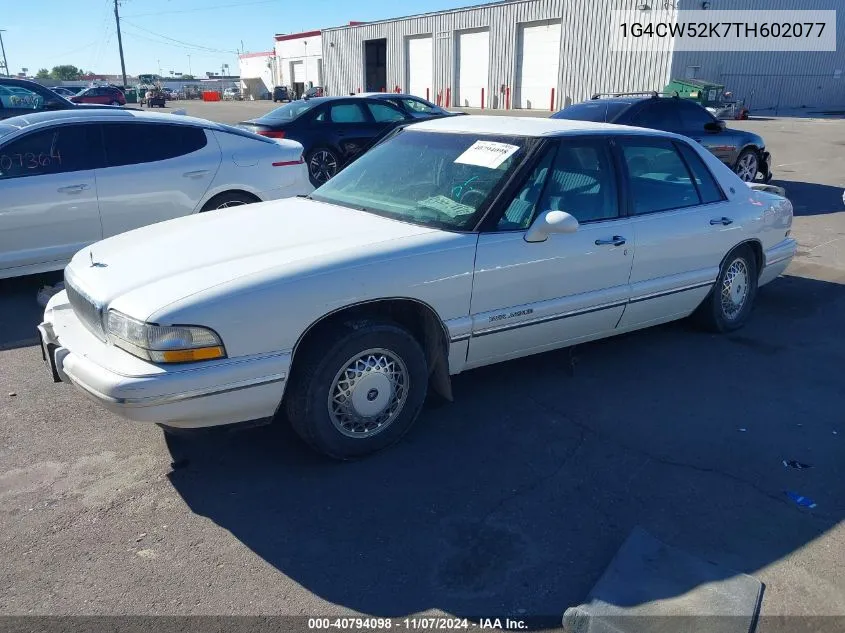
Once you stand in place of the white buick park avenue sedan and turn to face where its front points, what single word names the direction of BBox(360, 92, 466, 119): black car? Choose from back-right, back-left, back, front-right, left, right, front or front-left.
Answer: back-right

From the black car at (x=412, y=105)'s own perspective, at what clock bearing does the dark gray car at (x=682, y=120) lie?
the dark gray car at (x=682, y=120) is roughly at 1 o'clock from the black car at (x=412, y=105).

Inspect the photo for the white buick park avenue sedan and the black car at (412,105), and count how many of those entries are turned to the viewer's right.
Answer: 1

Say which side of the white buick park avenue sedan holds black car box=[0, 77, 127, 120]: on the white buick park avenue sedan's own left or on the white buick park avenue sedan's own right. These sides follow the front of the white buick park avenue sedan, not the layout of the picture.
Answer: on the white buick park avenue sedan's own right

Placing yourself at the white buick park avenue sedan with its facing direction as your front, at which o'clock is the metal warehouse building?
The metal warehouse building is roughly at 5 o'clock from the white buick park avenue sedan.

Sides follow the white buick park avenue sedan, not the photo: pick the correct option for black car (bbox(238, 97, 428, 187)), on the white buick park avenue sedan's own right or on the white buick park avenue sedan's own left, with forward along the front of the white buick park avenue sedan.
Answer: on the white buick park avenue sedan's own right

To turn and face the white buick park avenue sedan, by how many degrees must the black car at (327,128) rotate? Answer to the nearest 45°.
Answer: approximately 135° to its right

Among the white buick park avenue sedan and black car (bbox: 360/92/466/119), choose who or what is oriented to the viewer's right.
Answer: the black car

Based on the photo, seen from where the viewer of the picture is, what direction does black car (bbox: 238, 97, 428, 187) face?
facing away from the viewer and to the right of the viewer

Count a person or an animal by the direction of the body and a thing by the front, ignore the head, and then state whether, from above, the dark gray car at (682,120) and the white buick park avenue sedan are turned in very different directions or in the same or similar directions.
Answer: very different directions

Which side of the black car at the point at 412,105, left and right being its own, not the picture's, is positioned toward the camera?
right

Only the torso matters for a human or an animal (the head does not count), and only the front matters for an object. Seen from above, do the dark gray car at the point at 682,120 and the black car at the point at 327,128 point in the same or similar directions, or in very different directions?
same or similar directions

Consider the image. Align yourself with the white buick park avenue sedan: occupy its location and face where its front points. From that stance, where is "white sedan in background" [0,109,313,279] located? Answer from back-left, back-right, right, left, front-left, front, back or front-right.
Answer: right

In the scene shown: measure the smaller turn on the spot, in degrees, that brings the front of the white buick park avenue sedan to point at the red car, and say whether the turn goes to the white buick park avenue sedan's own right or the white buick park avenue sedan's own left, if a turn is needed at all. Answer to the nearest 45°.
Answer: approximately 90° to the white buick park avenue sedan's own right
